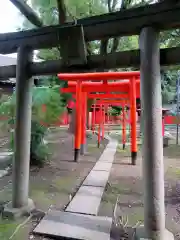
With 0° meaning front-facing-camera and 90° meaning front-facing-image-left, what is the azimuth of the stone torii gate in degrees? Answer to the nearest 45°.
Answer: approximately 45°

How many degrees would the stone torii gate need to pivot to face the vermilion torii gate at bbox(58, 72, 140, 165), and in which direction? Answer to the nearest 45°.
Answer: approximately 135° to its right

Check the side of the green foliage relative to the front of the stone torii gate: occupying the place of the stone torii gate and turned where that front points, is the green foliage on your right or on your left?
on your right
